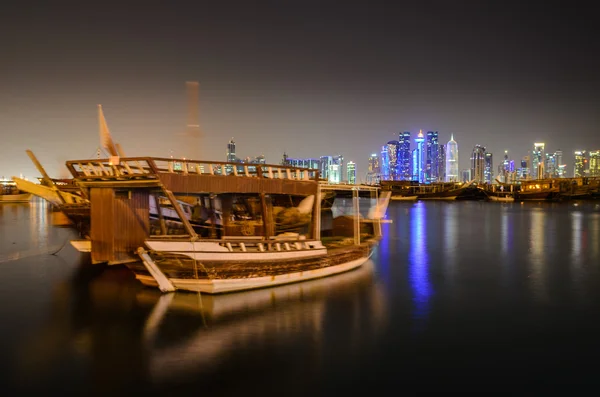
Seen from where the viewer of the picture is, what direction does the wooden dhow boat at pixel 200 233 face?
facing away from the viewer and to the right of the viewer
